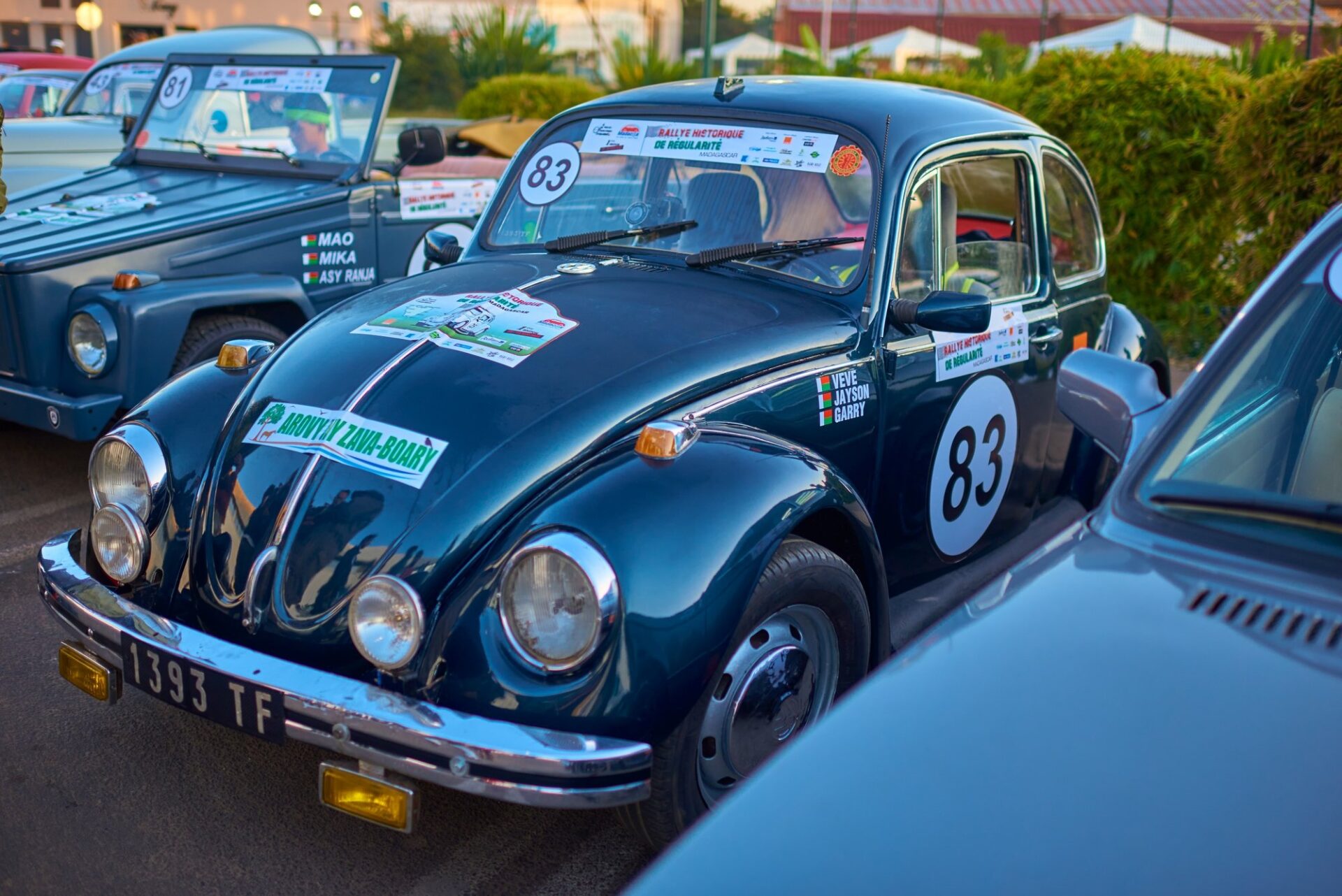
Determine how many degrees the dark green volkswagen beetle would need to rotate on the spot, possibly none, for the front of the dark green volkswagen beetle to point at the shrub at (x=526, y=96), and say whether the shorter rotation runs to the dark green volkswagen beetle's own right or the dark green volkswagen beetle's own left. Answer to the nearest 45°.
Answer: approximately 135° to the dark green volkswagen beetle's own right

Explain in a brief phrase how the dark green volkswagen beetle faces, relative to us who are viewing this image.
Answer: facing the viewer and to the left of the viewer

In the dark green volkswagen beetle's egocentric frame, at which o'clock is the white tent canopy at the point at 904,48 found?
The white tent canopy is roughly at 5 o'clock from the dark green volkswagen beetle.

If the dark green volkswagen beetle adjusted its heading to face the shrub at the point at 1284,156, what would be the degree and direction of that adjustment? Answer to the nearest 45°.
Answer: approximately 180°

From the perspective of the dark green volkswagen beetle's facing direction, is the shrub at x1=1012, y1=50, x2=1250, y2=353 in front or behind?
behind

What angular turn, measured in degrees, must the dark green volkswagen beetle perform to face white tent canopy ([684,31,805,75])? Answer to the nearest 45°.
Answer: approximately 135° to its right

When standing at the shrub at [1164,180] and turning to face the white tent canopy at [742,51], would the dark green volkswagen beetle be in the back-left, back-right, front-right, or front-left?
back-left

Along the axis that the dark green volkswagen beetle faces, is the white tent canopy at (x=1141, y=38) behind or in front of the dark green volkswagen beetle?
behind
